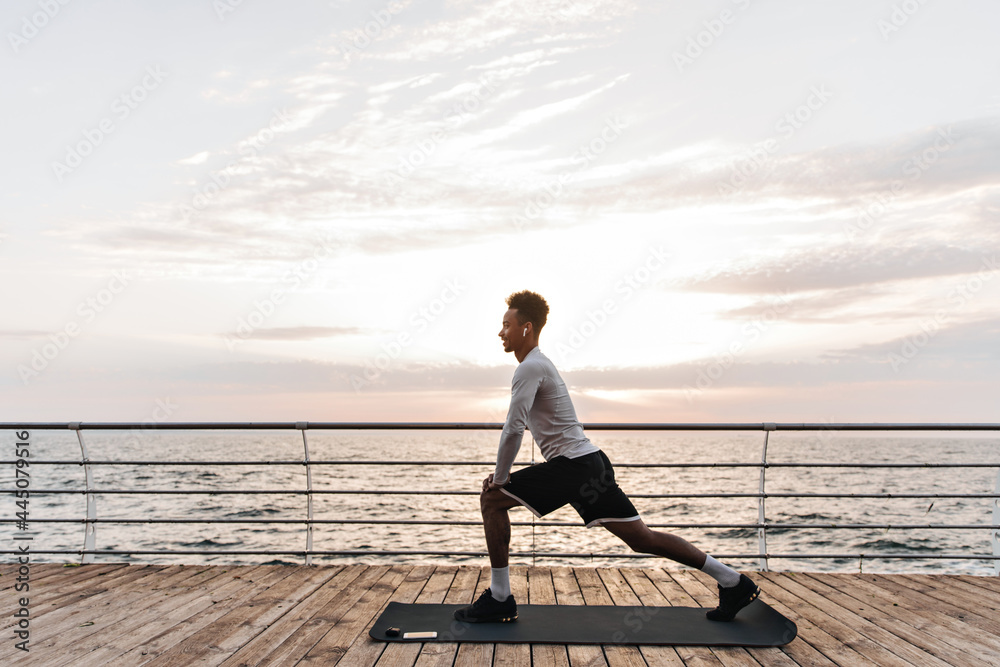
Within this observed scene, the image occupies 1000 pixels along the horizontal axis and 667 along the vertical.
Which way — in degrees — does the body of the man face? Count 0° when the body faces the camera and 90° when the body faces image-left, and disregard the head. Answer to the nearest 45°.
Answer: approximately 90°

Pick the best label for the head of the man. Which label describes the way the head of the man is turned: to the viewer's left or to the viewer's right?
to the viewer's left
